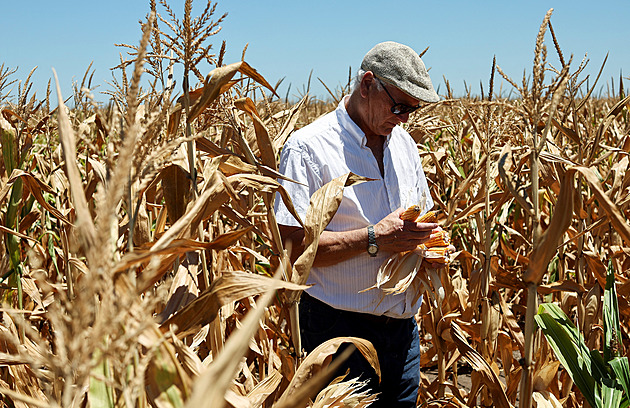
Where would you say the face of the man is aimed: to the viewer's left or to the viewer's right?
to the viewer's right

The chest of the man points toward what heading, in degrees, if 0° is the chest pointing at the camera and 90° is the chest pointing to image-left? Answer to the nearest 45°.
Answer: approximately 315°
